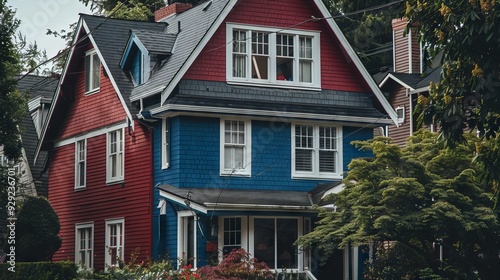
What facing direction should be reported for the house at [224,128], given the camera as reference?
facing the viewer and to the right of the viewer

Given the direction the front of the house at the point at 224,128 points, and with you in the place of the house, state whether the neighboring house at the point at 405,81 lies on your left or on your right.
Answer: on your left

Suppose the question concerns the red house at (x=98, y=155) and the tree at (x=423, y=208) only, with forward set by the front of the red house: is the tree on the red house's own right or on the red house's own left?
on the red house's own left

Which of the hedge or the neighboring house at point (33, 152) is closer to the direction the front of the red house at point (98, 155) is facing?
the hedge

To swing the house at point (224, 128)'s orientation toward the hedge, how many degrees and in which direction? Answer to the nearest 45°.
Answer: approximately 90° to its right

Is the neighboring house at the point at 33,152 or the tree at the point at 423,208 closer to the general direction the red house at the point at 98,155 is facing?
the tree

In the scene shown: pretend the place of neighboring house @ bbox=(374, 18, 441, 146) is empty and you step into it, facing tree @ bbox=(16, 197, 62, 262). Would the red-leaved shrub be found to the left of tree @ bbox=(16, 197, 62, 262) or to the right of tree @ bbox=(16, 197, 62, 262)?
left

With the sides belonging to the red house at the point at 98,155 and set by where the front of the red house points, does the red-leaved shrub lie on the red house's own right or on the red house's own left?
on the red house's own left

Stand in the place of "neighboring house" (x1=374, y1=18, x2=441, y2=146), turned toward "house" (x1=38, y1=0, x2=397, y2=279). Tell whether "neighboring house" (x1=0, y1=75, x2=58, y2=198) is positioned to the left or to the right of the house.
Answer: right

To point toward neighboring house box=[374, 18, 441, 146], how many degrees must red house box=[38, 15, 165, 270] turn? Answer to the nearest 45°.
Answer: approximately 135° to its left

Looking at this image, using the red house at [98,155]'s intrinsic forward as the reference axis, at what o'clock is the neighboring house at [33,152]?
The neighboring house is roughly at 4 o'clock from the red house.
